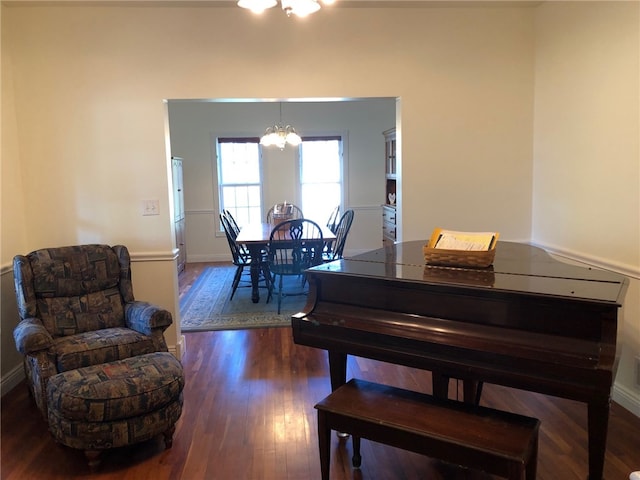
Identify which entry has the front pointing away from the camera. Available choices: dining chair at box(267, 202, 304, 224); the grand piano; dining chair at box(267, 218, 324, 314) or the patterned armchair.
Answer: dining chair at box(267, 218, 324, 314)

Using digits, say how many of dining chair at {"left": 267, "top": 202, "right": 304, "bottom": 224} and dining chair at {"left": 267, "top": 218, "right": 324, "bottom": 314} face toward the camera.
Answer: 1

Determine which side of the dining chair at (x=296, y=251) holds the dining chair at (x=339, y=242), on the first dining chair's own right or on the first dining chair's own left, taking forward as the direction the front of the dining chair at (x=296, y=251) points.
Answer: on the first dining chair's own right

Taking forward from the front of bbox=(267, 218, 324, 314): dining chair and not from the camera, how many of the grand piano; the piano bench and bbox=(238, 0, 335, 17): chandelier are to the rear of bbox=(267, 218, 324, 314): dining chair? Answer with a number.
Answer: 3

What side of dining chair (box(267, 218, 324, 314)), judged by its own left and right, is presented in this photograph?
back

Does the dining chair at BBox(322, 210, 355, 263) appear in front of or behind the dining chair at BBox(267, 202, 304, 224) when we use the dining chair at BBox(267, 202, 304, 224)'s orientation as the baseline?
in front

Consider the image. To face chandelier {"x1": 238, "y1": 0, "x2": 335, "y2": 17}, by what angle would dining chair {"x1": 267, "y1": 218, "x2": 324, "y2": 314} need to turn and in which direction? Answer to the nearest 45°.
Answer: approximately 180°

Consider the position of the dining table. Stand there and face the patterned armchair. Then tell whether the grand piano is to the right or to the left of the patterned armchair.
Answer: left

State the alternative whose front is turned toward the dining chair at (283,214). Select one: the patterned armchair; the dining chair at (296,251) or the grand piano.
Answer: the dining chair at (296,251)
